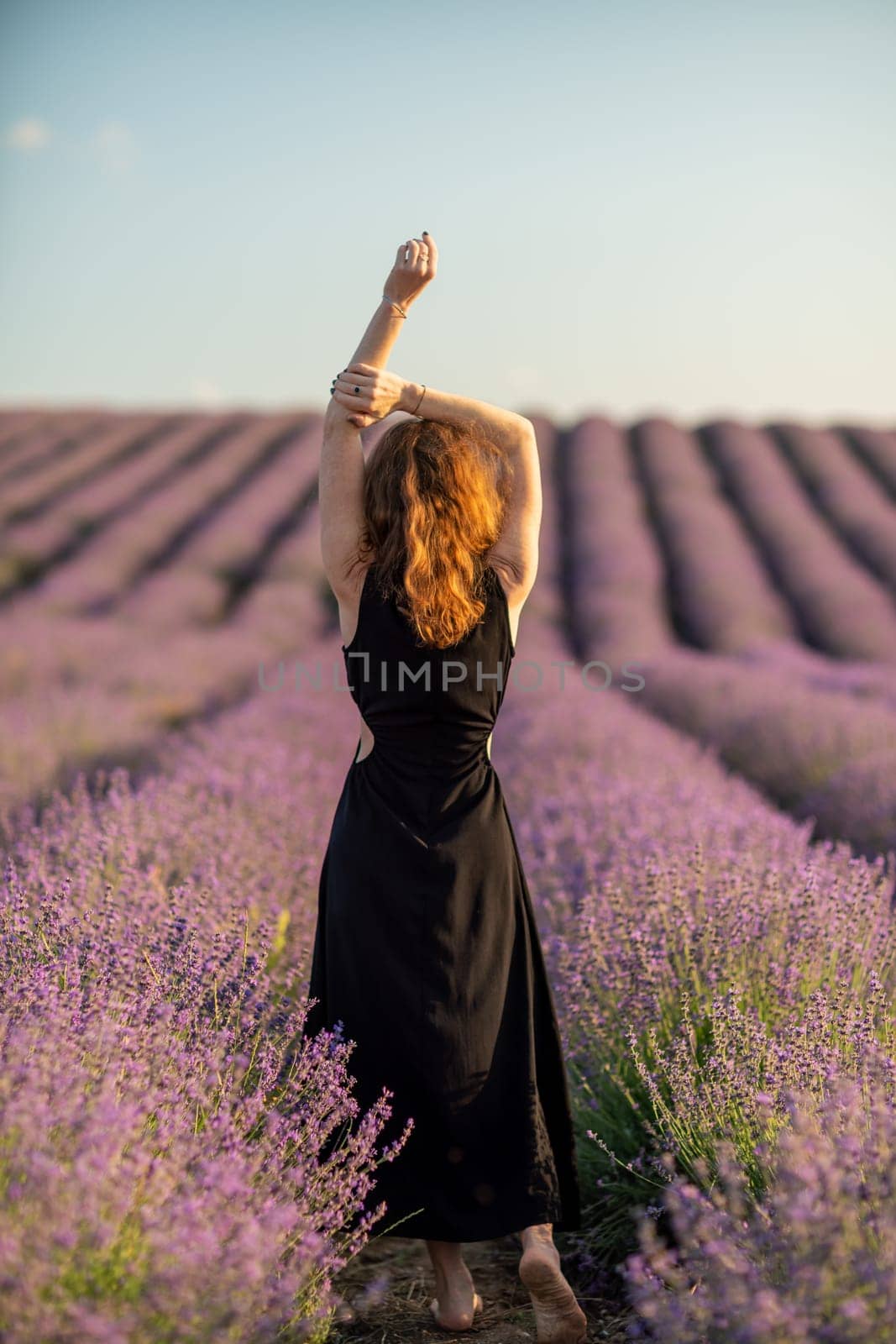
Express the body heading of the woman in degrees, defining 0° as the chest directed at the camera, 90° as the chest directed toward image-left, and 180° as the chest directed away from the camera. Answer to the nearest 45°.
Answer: approximately 180°

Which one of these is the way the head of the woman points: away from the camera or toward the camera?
away from the camera
